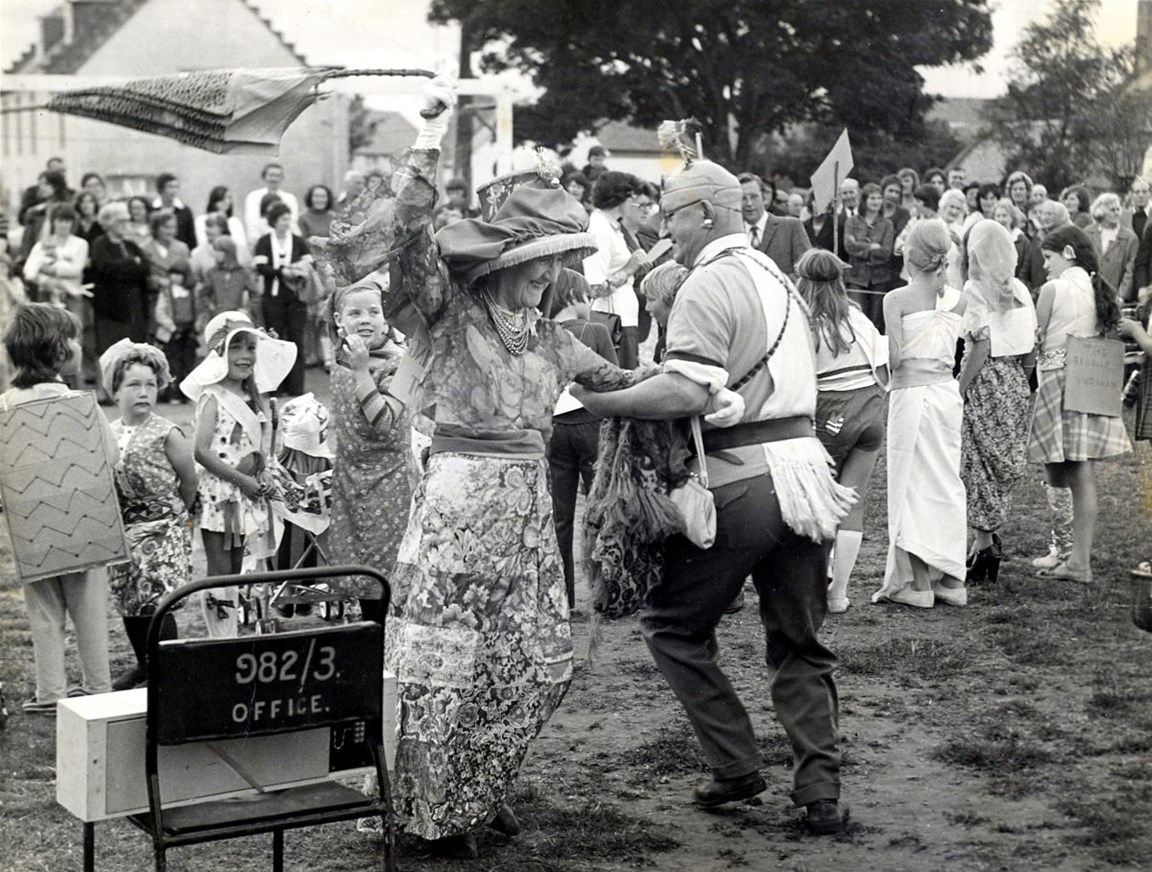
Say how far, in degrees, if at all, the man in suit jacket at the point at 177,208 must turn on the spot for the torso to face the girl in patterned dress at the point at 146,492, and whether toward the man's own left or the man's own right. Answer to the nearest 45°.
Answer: approximately 45° to the man's own right

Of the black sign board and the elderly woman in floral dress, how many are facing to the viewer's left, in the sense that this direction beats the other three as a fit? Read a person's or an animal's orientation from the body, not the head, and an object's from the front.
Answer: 0

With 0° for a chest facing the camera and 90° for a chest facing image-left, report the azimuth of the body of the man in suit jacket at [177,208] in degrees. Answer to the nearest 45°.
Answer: approximately 315°

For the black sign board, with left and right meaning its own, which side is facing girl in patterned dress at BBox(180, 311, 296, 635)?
back

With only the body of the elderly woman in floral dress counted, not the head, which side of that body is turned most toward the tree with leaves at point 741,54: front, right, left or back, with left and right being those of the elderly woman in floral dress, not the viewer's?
left

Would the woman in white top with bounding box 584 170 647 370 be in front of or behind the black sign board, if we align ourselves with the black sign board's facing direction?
behind

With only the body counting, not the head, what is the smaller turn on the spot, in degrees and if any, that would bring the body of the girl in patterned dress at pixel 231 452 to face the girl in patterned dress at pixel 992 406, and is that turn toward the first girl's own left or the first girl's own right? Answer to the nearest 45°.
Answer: approximately 45° to the first girl's own left
